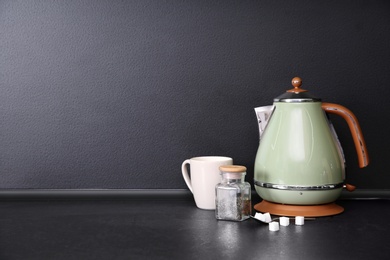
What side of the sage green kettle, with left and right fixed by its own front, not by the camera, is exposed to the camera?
left
